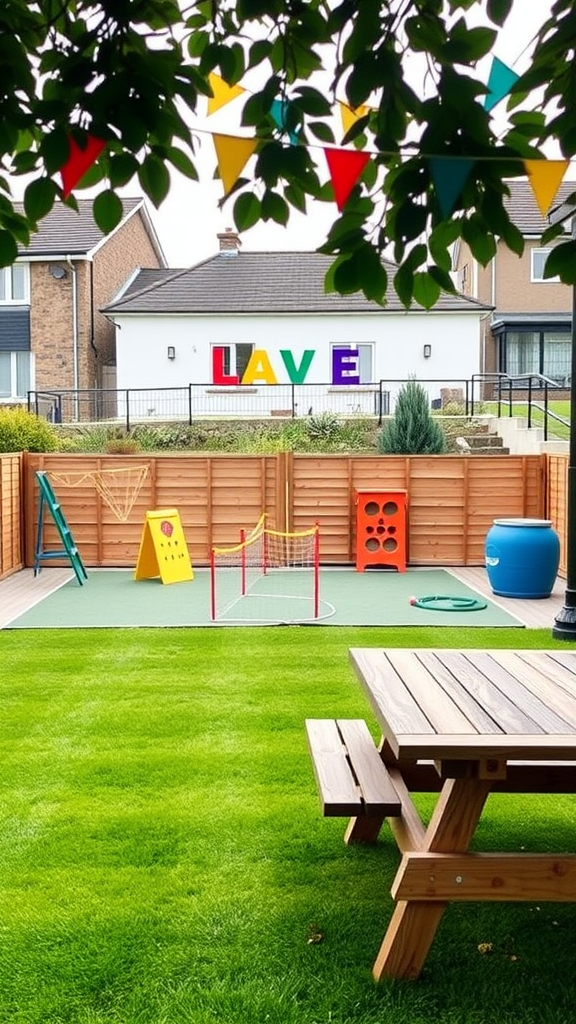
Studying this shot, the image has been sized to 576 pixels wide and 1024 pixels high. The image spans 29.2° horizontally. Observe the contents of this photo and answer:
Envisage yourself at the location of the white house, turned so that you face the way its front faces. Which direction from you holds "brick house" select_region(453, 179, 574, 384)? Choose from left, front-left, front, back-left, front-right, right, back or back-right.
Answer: back-left

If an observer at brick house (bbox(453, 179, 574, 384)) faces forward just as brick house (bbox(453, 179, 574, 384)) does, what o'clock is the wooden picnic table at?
The wooden picnic table is roughly at 12 o'clock from the brick house.

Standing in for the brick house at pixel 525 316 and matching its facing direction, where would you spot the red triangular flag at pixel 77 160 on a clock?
The red triangular flag is roughly at 12 o'clock from the brick house.

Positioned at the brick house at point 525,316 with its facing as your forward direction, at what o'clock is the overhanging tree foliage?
The overhanging tree foliage is roughly at 12 o'clock from the brick house.

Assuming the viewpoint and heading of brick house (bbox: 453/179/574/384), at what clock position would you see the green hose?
The green hose is roughly at 12 o'clock from the brick house.

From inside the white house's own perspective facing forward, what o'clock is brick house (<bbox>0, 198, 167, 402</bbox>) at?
The brick house is roughly at 3 o'clock from the white house.

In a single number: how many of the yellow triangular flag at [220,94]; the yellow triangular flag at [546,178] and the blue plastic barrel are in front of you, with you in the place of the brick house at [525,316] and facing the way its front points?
3

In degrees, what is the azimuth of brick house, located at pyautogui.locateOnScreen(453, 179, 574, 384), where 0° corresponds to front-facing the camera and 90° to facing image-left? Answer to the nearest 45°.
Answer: approximately 0°

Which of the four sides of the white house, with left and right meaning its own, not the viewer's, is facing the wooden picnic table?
front

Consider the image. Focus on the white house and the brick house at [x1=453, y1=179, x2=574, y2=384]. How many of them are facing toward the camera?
2

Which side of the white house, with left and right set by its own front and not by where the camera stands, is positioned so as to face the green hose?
front

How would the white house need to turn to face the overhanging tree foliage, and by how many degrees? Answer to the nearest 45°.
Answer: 0° — it already faces it
